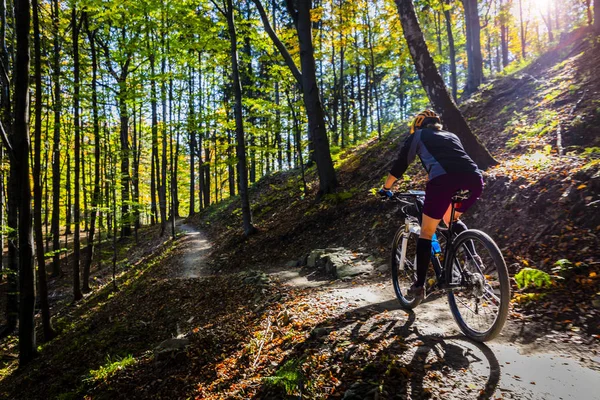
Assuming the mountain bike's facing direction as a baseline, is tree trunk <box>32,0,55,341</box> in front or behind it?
in front

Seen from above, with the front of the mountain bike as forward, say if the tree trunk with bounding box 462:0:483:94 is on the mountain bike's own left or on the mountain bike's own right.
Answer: on the mountain bike's own right

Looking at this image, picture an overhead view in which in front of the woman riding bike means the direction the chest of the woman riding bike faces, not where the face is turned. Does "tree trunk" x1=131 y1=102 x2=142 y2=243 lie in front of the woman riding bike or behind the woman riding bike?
in front

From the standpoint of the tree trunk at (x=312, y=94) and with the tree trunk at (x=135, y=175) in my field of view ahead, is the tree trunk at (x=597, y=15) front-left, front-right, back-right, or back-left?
back-right

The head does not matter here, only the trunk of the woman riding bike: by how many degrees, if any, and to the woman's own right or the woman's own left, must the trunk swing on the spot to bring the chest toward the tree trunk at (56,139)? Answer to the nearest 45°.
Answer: approximately 45° to the woman's own left

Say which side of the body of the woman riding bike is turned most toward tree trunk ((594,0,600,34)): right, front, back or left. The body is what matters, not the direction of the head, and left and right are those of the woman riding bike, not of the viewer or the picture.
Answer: right

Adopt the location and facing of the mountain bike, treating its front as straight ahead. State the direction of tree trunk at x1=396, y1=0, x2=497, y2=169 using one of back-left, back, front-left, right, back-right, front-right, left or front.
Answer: front-right

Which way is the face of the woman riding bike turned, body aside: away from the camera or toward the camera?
away from the camera

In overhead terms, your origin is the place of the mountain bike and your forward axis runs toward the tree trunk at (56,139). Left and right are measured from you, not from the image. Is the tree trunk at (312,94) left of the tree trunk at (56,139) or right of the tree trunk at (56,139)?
right

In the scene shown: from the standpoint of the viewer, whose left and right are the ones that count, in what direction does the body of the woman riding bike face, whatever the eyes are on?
facing away from the viewer and to the left of the viewer
